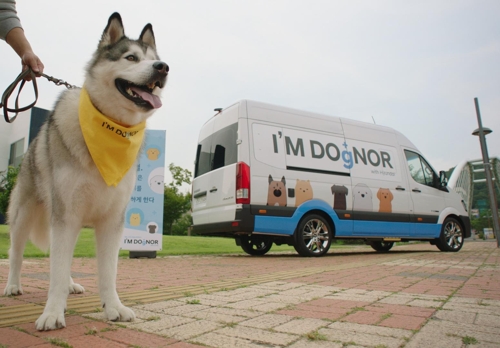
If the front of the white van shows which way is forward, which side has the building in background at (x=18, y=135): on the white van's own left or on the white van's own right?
on the white van's own left

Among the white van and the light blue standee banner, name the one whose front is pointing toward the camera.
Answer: the light blue standee banner

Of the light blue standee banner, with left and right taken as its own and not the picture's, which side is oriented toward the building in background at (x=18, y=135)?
back

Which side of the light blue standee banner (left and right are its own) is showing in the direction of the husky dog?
front

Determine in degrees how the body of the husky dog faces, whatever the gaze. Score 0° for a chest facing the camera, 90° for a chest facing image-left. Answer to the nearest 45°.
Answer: approximately 315°

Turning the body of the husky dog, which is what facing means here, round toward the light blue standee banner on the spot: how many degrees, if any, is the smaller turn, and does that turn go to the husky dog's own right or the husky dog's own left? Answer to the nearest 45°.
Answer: approximately 135° to the husky dog's own left

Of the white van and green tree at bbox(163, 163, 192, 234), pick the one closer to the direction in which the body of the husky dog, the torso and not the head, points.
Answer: the white van

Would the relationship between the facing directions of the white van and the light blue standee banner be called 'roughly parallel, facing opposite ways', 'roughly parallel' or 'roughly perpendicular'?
roughly perpendicular

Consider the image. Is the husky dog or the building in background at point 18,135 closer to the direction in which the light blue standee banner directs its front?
the husky dog

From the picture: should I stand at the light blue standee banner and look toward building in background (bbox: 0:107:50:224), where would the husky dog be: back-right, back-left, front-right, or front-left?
back-left

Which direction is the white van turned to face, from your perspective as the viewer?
facing away from the viewer and to the right of the viewer

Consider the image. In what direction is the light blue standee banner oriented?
toward the camera

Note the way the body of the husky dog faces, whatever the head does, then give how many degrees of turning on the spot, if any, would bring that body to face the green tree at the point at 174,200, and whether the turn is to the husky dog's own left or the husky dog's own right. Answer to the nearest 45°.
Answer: approximately 135° to the husky dog's own left

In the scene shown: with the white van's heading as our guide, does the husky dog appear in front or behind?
behind
